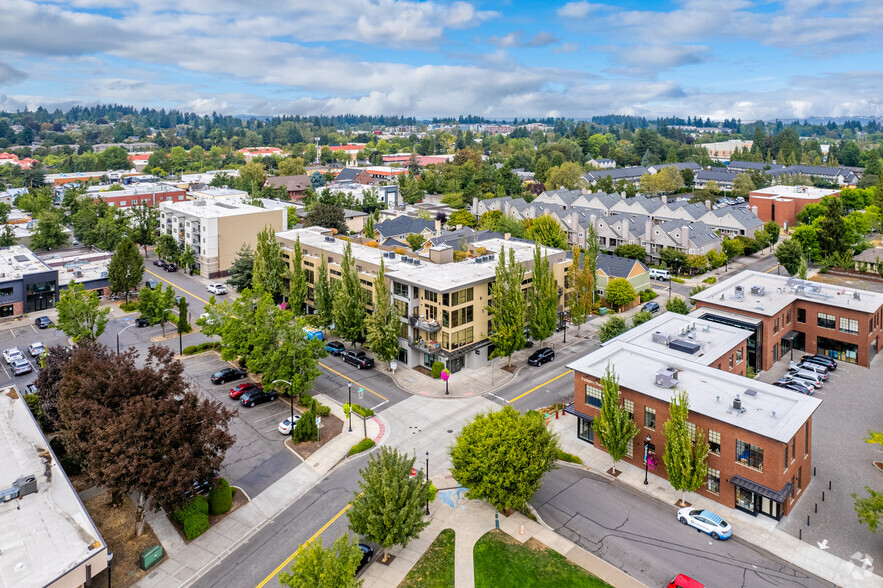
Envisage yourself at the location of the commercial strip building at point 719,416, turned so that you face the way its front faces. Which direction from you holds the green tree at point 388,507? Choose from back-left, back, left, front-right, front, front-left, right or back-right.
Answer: front

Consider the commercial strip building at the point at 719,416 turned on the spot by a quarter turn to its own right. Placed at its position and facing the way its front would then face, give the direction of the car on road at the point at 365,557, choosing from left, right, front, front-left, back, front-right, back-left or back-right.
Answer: left

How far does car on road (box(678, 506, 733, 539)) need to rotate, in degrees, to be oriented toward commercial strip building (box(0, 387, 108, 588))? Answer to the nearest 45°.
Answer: approximately 90° to its left

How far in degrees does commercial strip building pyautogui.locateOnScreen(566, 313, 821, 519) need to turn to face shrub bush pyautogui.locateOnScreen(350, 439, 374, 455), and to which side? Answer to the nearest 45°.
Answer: approximately 45° to its right

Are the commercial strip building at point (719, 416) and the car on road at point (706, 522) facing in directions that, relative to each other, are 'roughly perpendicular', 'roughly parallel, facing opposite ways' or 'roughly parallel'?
roughly perpendicular

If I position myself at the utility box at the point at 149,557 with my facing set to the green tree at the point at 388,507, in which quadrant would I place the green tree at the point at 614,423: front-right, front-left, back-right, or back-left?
front-left

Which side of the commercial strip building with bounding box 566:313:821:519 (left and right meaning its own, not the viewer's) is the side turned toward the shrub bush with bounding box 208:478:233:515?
front

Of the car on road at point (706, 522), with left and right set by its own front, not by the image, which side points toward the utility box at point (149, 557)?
left

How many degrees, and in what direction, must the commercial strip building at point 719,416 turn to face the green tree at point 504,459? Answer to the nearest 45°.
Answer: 0° — it already faces it

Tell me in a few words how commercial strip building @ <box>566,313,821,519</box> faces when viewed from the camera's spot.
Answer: facing the viewer and to the left of the viewer

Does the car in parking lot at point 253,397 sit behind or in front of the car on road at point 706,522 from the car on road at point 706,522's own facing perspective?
in front
